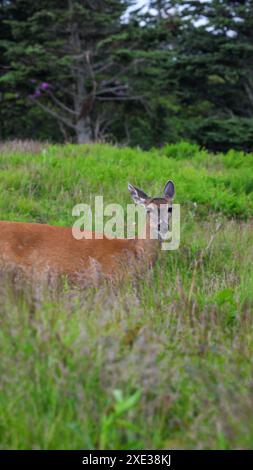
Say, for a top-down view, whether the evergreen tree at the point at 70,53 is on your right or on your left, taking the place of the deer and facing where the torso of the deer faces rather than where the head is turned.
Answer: on your left

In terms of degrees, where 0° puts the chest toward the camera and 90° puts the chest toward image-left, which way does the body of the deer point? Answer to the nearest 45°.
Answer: approximately 270°
